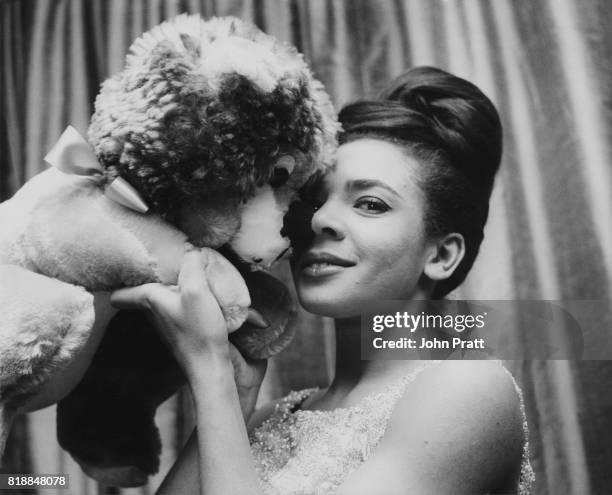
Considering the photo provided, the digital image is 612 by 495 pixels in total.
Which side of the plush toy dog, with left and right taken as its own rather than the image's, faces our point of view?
right

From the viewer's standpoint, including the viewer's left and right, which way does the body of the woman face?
facing the viewer and to the left of the viewer

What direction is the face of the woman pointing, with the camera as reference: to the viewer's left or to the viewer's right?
to the viewer's left
